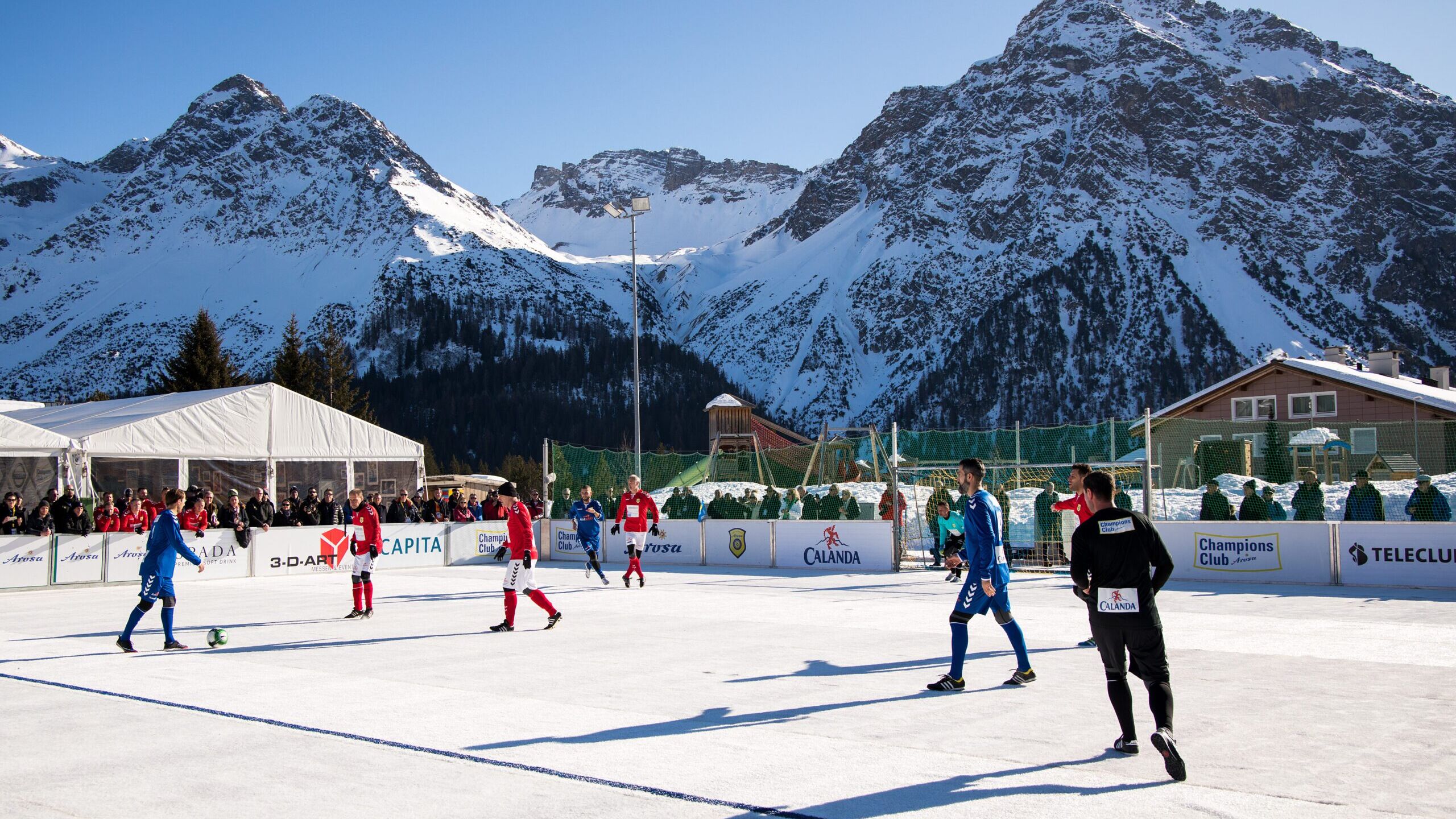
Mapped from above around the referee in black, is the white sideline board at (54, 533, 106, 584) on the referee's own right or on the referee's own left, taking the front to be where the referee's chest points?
on the referee's own left

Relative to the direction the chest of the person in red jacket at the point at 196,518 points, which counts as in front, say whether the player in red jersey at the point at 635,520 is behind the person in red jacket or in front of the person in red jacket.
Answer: in front

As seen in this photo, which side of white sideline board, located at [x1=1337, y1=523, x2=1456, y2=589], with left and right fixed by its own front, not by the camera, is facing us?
front

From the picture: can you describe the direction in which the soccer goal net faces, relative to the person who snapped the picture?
facing the viewer

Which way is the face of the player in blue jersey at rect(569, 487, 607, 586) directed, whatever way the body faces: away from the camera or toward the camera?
toward the camera

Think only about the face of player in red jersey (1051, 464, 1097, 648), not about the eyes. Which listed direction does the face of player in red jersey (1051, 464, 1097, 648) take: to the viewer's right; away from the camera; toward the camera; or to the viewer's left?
to the viewer's left

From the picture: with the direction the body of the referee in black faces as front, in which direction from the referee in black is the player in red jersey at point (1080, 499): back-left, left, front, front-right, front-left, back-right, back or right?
front

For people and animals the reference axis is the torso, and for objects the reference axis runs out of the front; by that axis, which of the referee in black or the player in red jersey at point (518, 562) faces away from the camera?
the referee in black

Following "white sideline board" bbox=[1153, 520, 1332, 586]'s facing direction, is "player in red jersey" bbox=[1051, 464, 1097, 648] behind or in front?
in front

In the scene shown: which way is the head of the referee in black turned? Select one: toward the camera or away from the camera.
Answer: away from the camera

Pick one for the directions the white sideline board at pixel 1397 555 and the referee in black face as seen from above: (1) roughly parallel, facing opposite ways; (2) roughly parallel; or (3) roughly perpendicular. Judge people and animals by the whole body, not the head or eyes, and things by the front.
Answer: roughly parallel, facing opposite ways

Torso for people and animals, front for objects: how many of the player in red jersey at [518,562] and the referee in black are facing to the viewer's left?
1

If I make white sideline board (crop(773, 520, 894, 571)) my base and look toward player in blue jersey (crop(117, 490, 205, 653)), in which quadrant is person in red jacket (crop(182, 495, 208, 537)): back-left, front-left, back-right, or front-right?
front-right

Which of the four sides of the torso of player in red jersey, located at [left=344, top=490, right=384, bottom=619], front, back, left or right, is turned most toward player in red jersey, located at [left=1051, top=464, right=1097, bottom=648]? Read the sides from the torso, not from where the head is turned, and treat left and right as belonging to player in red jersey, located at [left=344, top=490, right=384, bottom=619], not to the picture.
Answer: left
